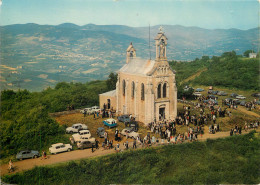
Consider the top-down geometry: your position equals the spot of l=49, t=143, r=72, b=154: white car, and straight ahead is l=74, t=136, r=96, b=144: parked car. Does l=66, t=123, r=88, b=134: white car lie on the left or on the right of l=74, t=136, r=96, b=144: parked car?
left

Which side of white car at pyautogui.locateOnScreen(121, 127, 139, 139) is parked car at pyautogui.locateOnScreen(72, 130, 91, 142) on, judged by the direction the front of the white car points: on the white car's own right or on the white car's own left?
on the white car's own right

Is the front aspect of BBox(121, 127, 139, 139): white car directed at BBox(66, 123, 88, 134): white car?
no

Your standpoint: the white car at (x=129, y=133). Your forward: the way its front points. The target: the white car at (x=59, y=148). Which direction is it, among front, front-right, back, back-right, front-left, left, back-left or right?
right

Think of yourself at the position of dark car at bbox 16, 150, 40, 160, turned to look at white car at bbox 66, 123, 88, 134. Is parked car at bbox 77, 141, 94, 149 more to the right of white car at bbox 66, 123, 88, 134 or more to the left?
right

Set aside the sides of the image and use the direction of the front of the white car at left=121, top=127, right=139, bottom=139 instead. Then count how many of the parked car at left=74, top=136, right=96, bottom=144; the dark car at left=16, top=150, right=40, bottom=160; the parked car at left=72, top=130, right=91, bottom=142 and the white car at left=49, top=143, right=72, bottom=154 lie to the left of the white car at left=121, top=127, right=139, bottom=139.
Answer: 0
